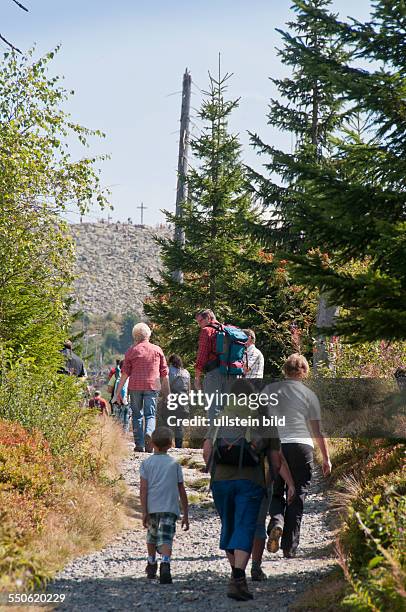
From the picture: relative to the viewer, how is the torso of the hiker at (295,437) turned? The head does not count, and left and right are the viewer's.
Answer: facing away from the viewer

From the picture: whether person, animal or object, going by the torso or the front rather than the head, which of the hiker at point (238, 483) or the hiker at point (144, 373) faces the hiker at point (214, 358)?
the hiker at point (238, 483)

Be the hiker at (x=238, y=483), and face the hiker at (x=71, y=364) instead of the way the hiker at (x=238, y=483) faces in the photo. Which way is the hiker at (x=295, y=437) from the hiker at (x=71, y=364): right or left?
right

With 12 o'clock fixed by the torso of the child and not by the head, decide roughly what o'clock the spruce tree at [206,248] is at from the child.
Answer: The spruce tree is roughly at 12 o'clock from the child.

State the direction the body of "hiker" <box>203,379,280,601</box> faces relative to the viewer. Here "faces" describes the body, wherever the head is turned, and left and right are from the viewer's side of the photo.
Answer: facing away from the viewer

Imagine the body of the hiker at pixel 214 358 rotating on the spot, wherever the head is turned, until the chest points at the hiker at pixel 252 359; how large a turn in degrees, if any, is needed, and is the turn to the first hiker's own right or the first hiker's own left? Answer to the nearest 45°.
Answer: approximately 90° to the first hiker's own right

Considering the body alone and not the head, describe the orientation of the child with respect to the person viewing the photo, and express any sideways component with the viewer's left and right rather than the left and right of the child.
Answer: facing away from the viewer

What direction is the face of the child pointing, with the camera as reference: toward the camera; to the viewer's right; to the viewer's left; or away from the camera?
away from the camera

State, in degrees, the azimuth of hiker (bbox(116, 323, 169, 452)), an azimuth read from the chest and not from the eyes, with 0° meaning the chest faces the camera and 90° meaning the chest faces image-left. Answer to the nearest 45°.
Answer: approximately 180°

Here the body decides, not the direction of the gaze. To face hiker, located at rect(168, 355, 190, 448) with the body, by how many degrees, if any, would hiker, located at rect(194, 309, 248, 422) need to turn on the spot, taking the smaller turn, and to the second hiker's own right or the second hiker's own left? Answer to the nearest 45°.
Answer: approximately 45° to the second hiker's own right

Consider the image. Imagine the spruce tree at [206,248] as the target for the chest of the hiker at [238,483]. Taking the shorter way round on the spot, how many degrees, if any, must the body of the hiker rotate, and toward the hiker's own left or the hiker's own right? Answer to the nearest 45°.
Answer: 0° — they already face it
